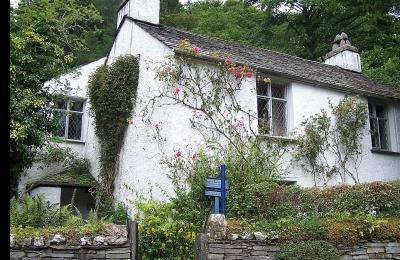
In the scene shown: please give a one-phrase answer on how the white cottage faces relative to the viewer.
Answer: facing the viewer and to the right of the viewer

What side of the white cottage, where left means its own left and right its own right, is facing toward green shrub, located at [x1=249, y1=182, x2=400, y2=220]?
front

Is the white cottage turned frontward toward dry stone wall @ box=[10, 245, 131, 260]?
no

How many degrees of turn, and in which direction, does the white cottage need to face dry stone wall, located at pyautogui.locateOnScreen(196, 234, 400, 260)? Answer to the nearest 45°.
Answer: approximately 45° to its right

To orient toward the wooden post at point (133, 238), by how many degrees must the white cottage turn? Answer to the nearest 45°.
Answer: approximately 45° to its right

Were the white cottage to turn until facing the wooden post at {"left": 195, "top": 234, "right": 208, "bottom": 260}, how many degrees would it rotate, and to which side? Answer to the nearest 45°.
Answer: approximately 45° to its right

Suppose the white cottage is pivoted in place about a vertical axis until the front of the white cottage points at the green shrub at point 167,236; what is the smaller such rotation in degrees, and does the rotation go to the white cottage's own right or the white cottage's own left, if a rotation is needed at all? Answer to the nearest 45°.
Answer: approximately 45° to the white cottage's own right

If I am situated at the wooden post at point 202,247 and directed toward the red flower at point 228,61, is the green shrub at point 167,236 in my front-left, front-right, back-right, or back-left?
front-left

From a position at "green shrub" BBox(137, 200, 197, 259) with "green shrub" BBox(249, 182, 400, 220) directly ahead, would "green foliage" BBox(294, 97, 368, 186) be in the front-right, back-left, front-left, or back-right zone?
front-left

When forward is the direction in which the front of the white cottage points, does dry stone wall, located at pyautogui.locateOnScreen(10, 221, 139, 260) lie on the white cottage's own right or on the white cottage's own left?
on the white cottage's own right
